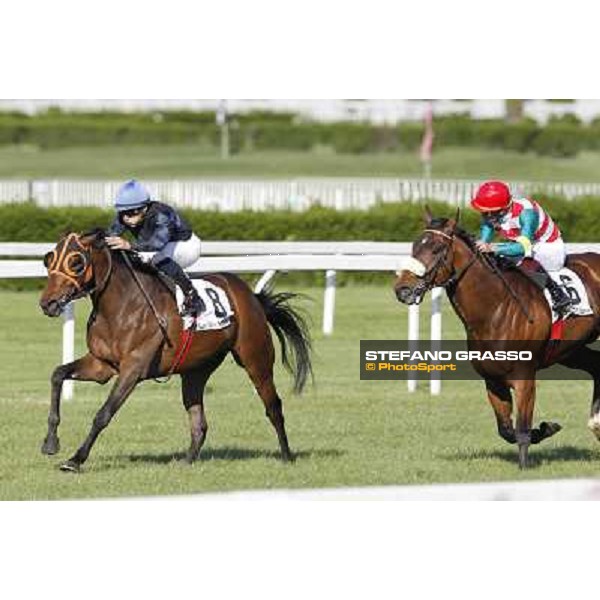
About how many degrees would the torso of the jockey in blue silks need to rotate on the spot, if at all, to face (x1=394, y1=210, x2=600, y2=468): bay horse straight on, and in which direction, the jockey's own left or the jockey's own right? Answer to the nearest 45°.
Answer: approximately 135° to the jockey's own left

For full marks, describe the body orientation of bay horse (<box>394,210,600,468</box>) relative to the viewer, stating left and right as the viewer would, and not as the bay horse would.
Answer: facing the viewer and to the left of the viewer

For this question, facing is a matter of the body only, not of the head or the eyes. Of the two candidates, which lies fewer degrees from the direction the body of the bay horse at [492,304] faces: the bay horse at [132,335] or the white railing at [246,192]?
the bay horse

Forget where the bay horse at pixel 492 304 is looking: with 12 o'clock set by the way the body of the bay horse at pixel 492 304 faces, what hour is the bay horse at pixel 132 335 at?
the bay horse at pixel 132 335 is roughly at 1 o'clock from the bay horse at pixel 492 304.

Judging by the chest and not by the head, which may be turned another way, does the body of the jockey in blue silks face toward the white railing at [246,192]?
no

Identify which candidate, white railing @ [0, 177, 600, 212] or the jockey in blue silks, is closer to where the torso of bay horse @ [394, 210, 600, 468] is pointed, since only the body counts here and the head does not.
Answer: the jockey in blue silks

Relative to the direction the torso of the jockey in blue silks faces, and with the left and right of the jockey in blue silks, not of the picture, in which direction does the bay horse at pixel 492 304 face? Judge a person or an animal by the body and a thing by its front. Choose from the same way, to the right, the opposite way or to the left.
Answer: the same way

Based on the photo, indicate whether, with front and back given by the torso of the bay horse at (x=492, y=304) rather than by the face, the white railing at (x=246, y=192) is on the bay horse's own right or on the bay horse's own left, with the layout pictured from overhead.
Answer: on the bay horse's own right
